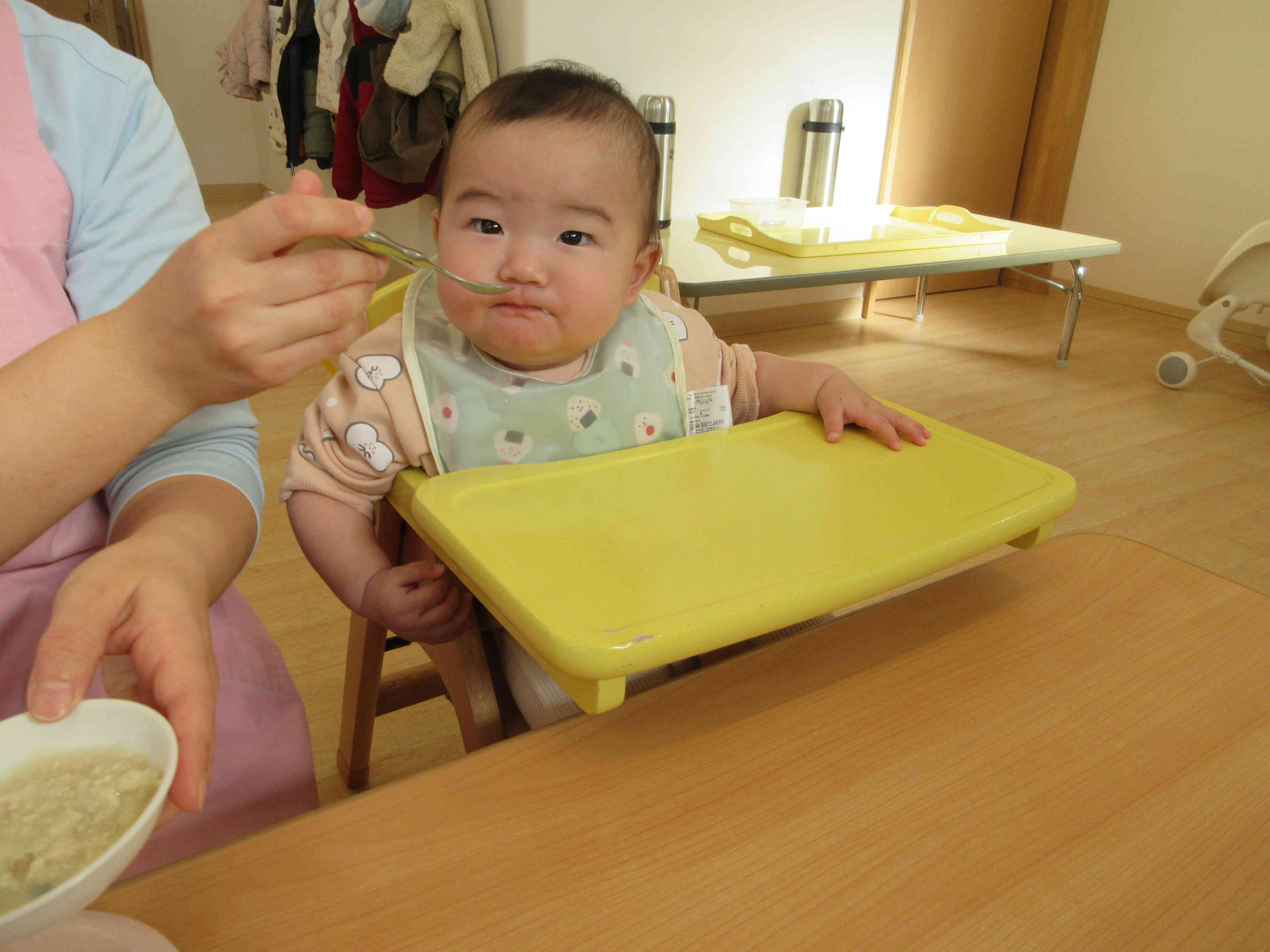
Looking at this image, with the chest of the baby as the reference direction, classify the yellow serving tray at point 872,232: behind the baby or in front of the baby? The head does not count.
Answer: behind

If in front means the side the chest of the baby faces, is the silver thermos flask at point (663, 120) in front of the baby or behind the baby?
behind

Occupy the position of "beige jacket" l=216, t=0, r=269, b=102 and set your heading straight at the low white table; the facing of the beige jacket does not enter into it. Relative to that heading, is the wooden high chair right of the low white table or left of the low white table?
right

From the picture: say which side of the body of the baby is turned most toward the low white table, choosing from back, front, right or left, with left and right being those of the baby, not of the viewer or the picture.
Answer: back

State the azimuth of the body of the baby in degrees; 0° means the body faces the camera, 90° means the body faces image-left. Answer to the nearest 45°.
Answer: approximately 0°

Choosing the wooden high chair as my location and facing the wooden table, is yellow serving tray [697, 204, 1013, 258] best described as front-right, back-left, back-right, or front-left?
back-left

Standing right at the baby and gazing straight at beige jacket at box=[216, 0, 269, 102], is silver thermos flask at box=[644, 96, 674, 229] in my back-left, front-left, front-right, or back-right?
front-right

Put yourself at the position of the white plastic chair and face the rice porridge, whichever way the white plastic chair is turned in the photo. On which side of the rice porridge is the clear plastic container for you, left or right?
right

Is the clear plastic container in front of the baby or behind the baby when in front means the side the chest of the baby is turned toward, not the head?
behind

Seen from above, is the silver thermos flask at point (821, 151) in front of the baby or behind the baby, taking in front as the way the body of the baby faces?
behind

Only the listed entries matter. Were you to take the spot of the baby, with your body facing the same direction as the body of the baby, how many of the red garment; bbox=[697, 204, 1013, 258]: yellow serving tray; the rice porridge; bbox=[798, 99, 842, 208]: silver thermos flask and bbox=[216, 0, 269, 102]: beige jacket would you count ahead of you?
1

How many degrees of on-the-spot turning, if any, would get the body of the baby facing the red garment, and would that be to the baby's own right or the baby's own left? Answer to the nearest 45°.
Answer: approximately 180°
